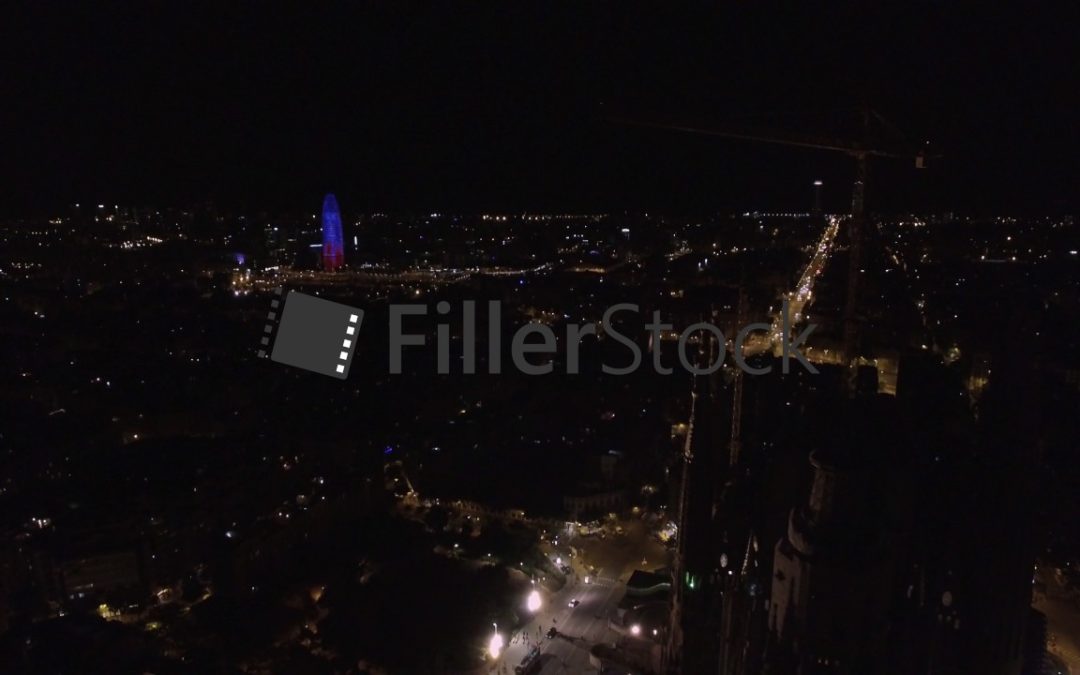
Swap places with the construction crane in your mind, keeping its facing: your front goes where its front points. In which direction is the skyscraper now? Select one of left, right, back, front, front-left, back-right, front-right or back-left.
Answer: front-right

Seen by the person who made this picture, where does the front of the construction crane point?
facing to the left of the viewer
